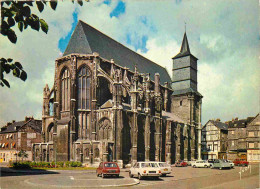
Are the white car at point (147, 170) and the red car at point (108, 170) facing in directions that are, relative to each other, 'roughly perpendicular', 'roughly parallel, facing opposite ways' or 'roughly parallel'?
roughly parallel

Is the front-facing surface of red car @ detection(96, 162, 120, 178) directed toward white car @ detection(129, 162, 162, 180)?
no
